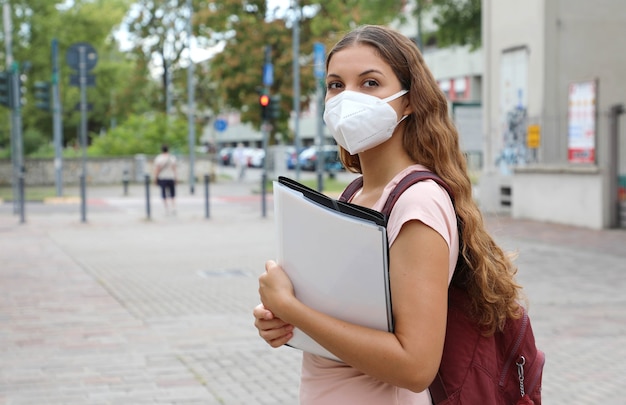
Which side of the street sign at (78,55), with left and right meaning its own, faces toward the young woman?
back

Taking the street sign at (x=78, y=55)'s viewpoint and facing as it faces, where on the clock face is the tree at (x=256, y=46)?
The tree is roughly at 1 o'clock from the street sign.

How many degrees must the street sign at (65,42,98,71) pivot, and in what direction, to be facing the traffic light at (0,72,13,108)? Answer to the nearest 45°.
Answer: approximately 90° to its left

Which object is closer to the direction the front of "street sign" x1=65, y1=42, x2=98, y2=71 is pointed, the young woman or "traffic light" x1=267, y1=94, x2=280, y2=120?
the traffic light

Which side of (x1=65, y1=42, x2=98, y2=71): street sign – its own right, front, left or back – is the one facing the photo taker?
back

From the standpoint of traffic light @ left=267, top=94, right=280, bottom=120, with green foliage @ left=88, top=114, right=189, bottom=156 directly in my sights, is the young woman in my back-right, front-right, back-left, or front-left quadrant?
back-left
